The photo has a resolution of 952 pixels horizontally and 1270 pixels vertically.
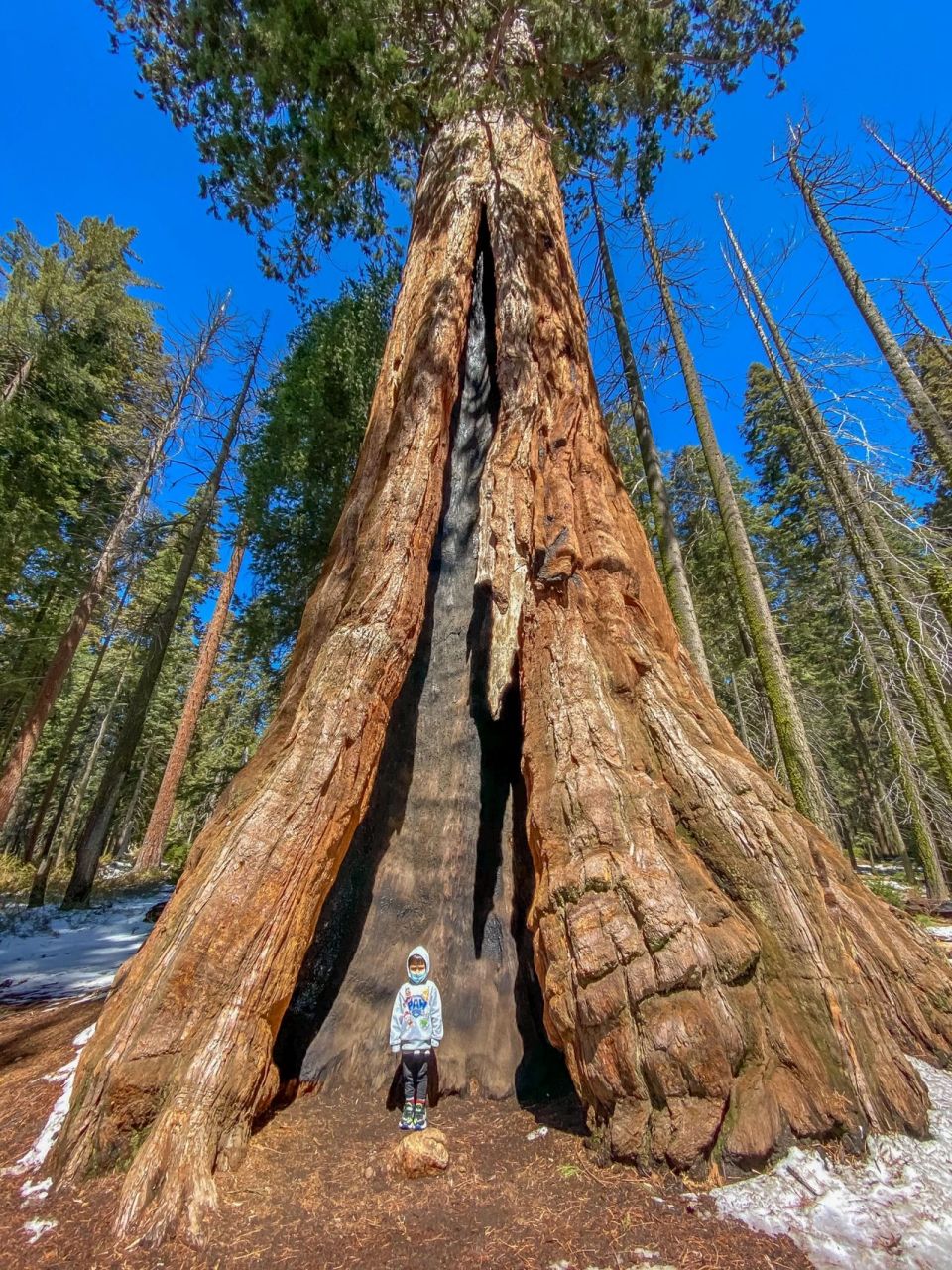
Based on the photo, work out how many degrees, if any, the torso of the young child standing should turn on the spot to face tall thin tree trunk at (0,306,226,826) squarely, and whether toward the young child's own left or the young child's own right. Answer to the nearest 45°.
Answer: approximately 135° to the young child's own right

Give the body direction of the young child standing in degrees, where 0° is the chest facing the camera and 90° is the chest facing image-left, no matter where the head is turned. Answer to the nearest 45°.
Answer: approximately 0°

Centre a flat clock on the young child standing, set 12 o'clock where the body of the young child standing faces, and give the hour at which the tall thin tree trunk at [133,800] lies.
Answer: The tall thin tree trunk is roughly at 5 o'clock from the young child standing.

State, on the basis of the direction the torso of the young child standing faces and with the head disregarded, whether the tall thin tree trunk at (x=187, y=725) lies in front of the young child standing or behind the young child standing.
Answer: behind

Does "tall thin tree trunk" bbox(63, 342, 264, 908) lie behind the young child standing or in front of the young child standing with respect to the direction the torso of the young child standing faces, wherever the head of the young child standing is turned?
behind
